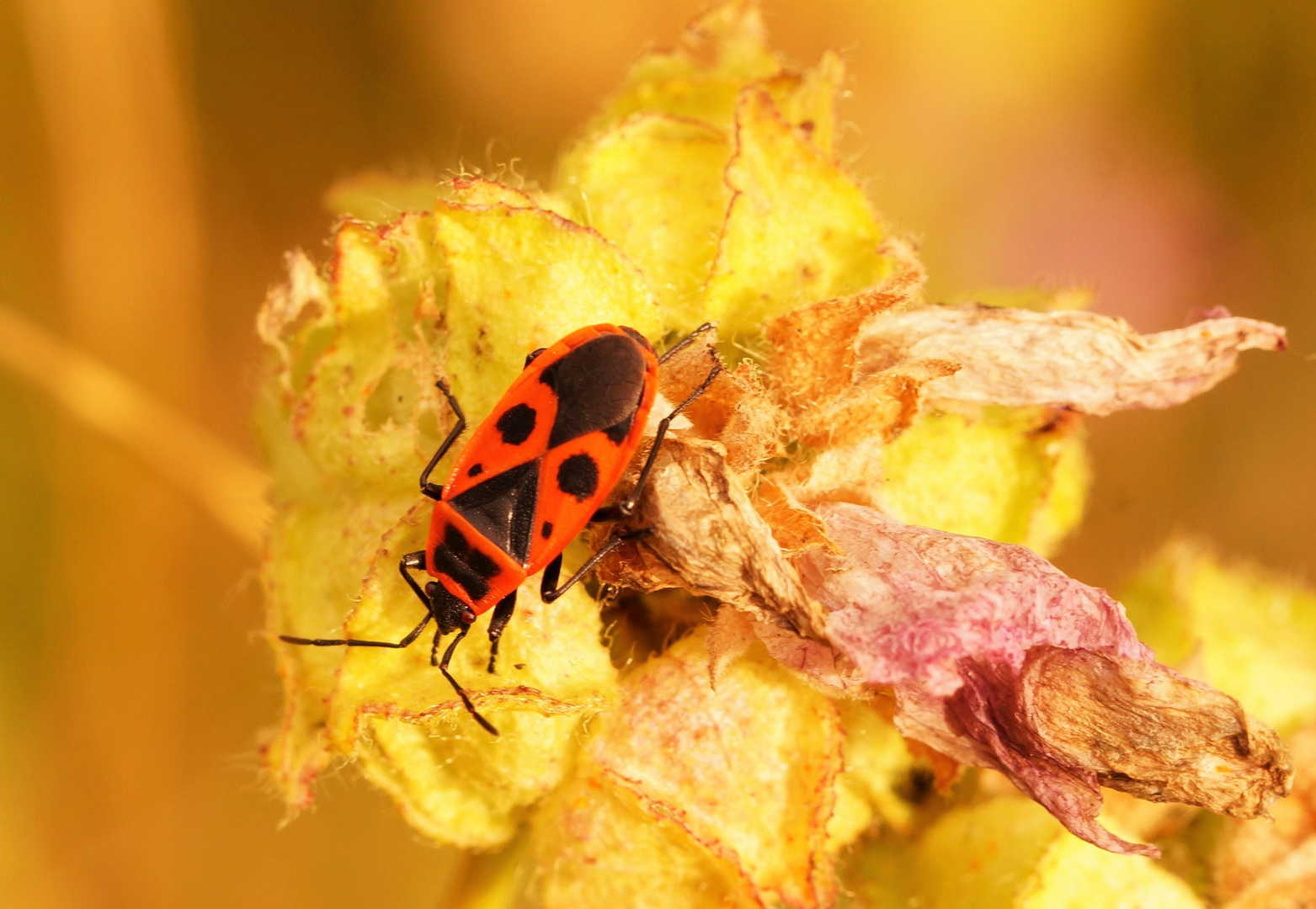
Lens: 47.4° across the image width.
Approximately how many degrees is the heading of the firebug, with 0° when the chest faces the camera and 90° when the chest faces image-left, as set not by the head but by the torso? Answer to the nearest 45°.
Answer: approximately 45°
